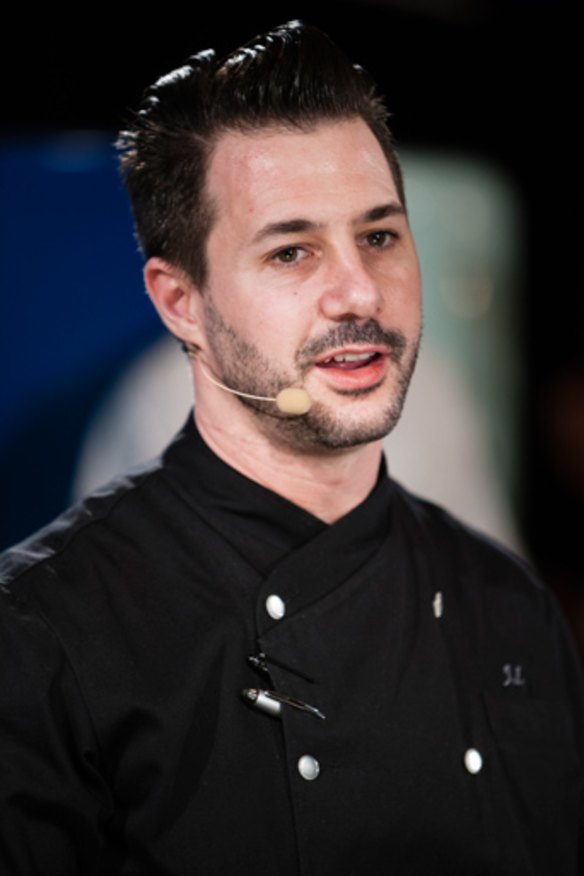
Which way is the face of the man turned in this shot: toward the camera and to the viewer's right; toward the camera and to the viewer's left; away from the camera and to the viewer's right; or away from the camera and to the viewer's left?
toward the camera and to the viewer's right
